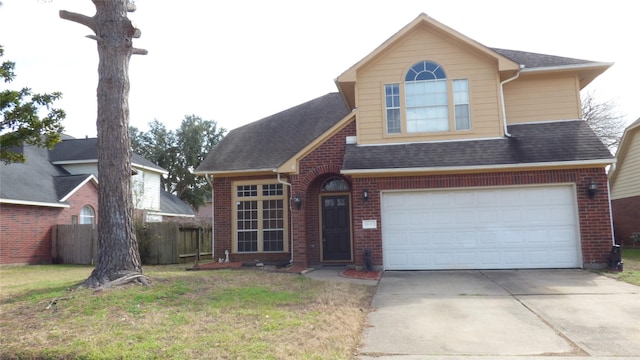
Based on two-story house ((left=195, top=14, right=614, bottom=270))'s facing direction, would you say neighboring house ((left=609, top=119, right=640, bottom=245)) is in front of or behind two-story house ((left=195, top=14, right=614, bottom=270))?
behind

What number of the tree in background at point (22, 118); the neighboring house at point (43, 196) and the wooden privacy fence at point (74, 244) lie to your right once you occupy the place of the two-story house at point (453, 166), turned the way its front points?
3

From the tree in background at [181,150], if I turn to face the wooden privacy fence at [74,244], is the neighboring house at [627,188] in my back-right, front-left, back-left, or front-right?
front-left

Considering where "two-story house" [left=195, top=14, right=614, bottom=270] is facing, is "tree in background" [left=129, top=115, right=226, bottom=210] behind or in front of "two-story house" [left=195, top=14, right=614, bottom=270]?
behind

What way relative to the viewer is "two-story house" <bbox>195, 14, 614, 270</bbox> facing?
toward the camera

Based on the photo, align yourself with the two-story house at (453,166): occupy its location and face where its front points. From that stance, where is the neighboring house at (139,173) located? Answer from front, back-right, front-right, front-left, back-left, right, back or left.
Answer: back-right

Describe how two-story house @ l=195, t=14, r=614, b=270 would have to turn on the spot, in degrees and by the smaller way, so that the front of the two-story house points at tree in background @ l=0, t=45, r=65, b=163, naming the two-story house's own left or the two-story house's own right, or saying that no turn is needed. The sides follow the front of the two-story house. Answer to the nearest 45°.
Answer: approximately 90° to the two-story house's own right

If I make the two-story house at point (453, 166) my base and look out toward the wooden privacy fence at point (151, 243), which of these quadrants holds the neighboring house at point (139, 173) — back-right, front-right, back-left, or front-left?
front-right

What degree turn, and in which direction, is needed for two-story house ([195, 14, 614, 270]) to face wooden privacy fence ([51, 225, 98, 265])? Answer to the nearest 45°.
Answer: approximately 90° to its right

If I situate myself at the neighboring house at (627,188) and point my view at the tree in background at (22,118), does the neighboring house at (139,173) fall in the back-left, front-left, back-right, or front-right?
front-right

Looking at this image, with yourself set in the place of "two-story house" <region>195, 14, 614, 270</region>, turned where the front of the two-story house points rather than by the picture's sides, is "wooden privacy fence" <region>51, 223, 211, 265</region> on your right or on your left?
on your right

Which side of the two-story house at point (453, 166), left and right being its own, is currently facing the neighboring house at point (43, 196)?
right

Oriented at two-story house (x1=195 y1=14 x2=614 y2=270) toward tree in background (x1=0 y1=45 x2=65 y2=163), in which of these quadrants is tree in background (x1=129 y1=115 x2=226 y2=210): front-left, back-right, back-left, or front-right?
front-right
